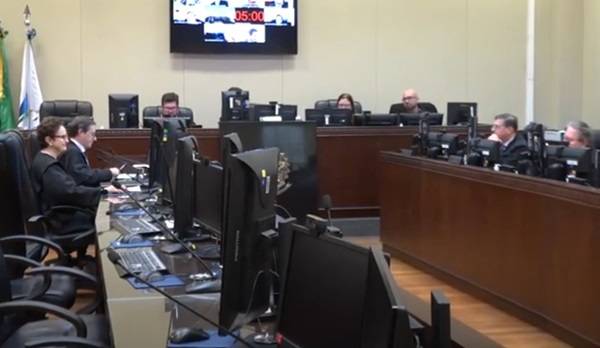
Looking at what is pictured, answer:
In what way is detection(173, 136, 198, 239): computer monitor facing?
to the viewer's left

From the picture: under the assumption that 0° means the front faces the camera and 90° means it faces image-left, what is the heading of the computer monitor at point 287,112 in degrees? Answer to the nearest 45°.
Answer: approximately 180°

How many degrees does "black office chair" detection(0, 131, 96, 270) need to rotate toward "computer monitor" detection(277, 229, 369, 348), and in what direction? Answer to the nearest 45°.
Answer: approximately 90° to its right

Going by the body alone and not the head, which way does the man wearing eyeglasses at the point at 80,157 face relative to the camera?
to the viewer's right

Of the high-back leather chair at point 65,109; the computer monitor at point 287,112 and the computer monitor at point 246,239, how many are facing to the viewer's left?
1

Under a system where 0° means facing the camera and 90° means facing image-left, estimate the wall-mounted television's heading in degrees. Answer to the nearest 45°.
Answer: approximately 0°

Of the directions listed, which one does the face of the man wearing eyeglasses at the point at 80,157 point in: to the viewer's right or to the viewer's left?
to the viewer's right

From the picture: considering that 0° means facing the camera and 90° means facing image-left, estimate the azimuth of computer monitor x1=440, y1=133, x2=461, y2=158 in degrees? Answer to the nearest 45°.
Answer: approximately 225°

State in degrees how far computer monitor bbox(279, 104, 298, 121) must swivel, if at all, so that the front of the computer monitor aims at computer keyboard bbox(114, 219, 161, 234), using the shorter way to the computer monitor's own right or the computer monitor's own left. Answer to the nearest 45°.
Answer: approximately 180°

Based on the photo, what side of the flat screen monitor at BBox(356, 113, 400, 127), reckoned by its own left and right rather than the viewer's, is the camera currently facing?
back

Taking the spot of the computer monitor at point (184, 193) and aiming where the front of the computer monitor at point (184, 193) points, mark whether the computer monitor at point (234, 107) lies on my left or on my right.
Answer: on my right

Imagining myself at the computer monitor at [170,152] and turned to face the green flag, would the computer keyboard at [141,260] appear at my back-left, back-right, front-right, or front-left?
back-left

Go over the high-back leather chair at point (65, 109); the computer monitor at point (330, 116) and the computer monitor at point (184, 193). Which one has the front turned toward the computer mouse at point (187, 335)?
the high-back leather chair

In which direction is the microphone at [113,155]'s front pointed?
to the viewer's left
